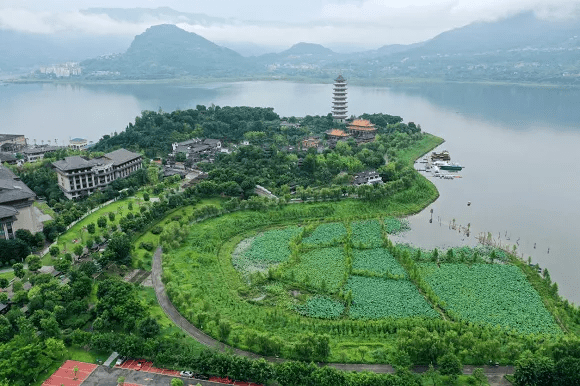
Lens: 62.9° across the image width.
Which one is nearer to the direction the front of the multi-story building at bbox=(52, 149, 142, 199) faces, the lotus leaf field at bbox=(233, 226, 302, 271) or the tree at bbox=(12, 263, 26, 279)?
the lotus leaf field

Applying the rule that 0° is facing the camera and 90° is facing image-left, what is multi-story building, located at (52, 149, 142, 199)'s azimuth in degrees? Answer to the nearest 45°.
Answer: approximately 315°

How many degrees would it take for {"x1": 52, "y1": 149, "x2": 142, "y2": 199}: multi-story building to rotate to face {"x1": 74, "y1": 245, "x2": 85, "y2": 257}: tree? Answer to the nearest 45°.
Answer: approximately 45° to its right

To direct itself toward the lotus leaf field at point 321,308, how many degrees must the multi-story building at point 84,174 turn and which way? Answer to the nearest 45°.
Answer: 0° — it already faces it

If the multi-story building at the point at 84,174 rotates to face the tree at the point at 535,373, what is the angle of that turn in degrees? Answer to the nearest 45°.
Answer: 0° — it already faces it

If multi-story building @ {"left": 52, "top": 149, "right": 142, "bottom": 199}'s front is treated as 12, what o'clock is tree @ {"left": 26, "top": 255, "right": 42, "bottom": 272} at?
The tree is roughly at 2 o'clock from the multi-story building.

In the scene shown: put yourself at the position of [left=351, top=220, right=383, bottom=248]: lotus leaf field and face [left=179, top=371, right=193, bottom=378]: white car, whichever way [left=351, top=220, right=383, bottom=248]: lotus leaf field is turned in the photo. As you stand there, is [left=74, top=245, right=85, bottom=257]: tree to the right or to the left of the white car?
right

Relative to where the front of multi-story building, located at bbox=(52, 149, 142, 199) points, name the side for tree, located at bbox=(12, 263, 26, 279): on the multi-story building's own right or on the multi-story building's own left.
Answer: on the multi-story building's own right

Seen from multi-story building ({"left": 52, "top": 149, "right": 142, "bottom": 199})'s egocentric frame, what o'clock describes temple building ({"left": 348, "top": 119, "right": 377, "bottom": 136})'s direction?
The temple building is roughly at 10 o'clock from the multi-story building.

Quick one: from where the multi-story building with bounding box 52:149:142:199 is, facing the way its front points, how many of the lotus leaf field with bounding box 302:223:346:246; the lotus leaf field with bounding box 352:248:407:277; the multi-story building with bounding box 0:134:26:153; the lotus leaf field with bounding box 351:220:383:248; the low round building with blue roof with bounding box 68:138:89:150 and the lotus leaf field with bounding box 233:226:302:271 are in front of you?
4

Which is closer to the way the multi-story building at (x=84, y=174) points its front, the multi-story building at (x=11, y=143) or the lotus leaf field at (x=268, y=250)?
the lotus leaf field
